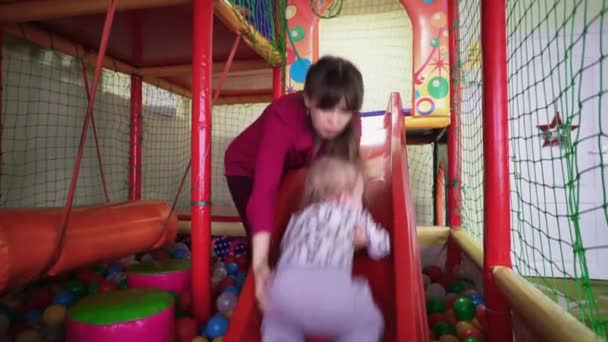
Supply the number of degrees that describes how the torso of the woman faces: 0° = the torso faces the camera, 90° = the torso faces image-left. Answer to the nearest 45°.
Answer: approximately 315°

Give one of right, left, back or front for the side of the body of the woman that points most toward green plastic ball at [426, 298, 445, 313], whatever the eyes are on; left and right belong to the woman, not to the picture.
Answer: front

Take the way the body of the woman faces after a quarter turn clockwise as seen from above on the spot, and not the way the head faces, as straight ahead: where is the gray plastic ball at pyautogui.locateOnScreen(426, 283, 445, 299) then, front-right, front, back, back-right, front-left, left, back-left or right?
back

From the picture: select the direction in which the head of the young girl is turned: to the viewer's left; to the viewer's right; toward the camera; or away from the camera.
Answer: away from the camera

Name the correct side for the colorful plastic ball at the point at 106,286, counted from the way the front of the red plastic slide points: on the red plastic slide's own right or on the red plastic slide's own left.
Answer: on the red plastic slide's own right

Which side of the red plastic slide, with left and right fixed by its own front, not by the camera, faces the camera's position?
front

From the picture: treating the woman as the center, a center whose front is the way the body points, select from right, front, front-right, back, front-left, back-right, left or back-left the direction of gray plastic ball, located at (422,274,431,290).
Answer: left

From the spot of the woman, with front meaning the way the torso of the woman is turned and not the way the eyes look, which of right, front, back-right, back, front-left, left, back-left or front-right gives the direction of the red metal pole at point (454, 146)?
left
